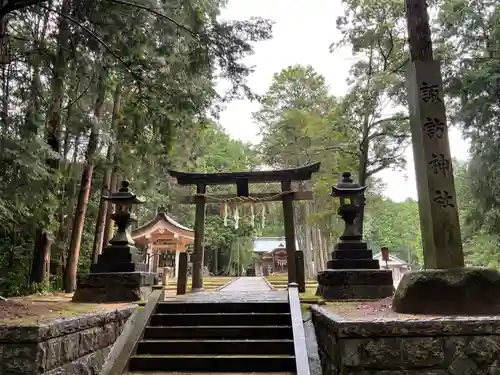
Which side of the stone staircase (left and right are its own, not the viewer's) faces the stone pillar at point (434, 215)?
left

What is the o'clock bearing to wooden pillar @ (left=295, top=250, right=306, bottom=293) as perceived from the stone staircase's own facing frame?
The wooden pillar is roughly at 7 o'clock from the stone staircase.

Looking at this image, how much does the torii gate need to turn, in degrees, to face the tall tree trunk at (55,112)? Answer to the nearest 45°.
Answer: approximately 90° to its right

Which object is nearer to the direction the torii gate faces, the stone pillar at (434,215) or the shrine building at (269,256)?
the stone pillar

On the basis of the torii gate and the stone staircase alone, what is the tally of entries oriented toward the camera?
2

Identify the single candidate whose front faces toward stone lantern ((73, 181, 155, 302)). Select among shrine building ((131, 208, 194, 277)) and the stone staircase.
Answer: the shrine building

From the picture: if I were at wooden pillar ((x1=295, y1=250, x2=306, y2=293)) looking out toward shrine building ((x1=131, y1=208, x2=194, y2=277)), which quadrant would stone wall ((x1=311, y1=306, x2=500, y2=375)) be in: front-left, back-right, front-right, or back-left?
back-left

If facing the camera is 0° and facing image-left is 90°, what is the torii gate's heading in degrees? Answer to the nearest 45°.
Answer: approximately 0°

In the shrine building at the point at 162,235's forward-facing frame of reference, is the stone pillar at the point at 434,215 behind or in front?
in front

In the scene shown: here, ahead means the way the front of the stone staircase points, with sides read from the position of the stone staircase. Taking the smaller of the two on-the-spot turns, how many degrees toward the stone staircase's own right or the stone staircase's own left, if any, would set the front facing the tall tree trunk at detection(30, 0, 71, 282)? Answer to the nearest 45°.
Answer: approximately 135° to the stone staircase's own right

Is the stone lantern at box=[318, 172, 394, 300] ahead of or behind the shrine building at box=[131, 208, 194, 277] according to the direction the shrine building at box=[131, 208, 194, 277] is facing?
ahead

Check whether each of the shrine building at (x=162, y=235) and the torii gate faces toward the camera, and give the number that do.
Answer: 2
